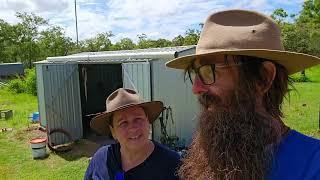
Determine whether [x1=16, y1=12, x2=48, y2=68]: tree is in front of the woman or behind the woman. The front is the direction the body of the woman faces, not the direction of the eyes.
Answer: behind

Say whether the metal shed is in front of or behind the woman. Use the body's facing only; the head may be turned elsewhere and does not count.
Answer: behind

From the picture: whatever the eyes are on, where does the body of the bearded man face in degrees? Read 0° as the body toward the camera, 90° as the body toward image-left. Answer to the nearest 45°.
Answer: approximately 45°

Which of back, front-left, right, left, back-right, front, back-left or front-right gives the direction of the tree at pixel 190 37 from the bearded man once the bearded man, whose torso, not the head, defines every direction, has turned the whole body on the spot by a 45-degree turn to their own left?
back

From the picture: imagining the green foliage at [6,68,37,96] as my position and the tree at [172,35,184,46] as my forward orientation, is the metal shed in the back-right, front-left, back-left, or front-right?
back-right

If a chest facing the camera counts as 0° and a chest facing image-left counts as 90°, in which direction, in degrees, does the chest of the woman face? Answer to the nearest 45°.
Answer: approximately 0°

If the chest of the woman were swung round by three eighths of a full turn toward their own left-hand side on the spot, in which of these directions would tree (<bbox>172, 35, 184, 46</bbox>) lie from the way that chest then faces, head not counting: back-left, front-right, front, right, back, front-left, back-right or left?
front-left
